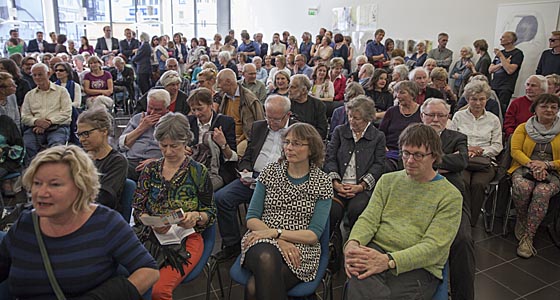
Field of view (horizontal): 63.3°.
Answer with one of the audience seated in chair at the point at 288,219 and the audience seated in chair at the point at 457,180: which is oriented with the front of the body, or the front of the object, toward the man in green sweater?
the audience seated in chair at the point at 457,180

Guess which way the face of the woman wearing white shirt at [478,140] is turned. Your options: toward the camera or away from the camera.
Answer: toward the camera

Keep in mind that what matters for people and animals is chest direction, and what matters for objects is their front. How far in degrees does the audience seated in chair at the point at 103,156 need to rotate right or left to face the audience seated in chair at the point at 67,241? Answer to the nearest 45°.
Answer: approximately 45° to their left

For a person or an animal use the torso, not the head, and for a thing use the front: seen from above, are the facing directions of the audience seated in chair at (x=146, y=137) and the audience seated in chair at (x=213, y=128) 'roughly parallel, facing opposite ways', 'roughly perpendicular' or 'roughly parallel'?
roughly parallel

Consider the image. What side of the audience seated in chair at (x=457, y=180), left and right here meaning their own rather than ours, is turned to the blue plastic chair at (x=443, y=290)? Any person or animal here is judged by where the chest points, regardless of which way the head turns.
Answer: front

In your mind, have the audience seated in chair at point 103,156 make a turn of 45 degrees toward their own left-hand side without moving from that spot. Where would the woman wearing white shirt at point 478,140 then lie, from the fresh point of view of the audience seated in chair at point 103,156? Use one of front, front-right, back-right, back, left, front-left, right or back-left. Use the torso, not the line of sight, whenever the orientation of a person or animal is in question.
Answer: left

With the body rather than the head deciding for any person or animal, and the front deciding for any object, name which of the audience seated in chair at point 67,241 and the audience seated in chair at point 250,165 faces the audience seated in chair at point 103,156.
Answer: the audience seated in chair at point 250,165

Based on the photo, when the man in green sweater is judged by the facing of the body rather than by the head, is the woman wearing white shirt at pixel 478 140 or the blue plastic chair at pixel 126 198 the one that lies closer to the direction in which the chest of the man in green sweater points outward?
the blue plastic chair

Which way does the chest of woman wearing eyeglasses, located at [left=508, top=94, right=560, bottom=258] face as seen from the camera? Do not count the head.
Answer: toward the camera

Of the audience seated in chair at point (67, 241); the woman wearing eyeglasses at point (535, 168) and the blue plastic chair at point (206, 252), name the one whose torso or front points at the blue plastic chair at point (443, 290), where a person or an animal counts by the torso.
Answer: the woman wearing eyeglasses

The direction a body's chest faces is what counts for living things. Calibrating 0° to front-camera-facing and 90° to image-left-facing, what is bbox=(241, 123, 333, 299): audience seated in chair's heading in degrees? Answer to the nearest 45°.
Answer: approximately 45°

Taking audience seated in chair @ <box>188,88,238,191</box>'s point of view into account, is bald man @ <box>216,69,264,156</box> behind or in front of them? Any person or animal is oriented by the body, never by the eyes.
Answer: behind

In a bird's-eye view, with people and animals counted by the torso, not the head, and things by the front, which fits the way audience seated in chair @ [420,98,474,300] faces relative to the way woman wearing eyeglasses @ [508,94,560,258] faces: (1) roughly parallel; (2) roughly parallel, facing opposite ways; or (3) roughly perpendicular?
roughly parallel

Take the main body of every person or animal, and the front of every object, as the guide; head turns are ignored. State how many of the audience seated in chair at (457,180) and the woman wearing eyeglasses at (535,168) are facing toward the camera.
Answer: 2

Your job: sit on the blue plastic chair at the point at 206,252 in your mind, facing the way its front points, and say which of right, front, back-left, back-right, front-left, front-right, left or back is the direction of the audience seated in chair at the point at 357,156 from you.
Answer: back

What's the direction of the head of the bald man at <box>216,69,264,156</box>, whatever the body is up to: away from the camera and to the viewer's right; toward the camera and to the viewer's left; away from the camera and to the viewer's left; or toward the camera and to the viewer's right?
toward the camera and to the viewer's left

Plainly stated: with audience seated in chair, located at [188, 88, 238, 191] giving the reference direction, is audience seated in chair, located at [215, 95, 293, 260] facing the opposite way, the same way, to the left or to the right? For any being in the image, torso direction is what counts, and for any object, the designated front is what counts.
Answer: the same way

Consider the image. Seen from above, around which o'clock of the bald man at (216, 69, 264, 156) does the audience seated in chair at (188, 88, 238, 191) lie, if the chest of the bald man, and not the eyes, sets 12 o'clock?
The audience seated in chair is roughly at 11 o'clock from the bald man.
